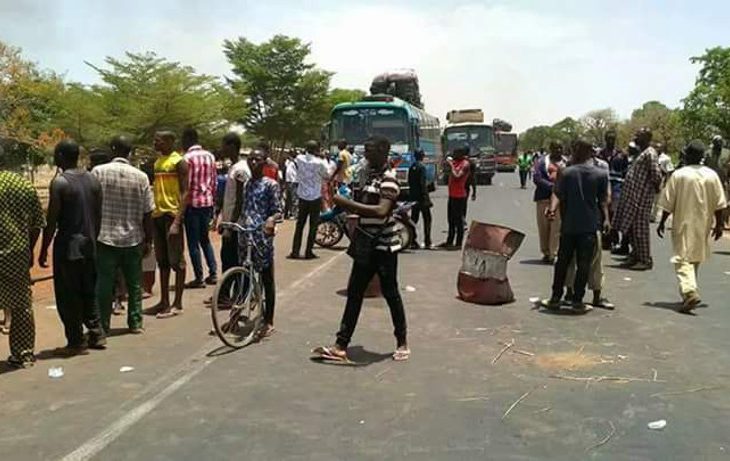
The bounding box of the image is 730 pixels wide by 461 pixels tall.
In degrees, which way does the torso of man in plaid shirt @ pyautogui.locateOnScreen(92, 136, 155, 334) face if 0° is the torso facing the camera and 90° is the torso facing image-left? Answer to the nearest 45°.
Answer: approximately 180°

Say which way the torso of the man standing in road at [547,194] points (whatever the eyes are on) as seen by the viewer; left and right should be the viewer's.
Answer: facing the viewer and to the right of the viewer

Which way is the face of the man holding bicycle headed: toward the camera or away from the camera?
toward the camera

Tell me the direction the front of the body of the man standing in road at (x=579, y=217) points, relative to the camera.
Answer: away from the camera

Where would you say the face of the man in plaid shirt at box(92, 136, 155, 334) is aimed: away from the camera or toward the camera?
away from the camera

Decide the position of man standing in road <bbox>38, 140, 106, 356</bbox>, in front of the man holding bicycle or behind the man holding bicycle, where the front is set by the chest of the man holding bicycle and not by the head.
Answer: in front

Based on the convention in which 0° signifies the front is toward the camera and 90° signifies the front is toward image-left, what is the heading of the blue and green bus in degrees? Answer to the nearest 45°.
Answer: approximately 45°

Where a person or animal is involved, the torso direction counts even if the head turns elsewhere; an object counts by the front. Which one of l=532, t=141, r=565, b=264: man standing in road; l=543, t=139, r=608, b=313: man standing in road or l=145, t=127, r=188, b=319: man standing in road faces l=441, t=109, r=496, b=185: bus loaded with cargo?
l=543, t=139, r=608, b=313: man standing in road

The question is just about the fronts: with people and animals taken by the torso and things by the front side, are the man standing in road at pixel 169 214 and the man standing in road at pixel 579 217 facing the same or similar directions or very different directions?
very different directions

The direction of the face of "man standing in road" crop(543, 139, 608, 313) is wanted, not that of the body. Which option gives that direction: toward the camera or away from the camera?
away from the camera

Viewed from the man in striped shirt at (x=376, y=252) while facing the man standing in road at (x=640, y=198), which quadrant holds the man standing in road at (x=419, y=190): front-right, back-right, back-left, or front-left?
front-left
